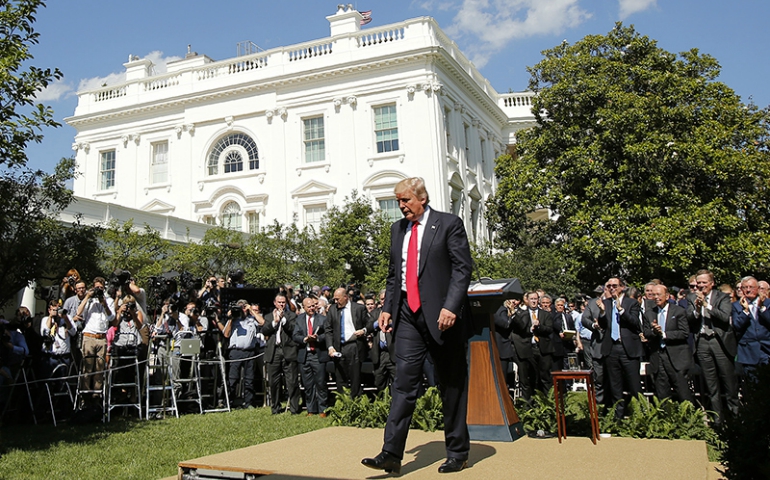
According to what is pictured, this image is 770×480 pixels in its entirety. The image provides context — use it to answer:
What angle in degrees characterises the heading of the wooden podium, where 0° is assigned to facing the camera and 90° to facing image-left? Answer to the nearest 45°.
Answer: approximately 225°

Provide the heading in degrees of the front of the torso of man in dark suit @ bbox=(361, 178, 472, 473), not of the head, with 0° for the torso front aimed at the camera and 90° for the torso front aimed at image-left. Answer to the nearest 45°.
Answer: approximately 45°

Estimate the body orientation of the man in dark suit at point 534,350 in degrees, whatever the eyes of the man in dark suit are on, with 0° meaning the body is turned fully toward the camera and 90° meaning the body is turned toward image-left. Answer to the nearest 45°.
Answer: approximately 0°

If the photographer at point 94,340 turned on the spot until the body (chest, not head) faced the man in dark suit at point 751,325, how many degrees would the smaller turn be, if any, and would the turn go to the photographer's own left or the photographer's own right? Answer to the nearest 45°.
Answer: approximately 45° to the photographer's own left

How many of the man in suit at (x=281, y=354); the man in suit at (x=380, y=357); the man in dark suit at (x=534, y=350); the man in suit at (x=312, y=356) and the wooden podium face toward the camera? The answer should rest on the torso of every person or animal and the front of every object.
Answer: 4

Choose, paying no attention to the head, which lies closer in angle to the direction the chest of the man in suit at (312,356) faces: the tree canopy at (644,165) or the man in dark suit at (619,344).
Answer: the man in dark suit

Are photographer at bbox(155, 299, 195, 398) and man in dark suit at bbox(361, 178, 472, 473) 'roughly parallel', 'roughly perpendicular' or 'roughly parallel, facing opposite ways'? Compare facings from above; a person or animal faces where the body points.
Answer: roughly perpendicular

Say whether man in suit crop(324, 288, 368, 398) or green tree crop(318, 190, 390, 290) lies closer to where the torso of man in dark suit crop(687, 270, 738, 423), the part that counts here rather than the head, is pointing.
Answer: the man in suit
